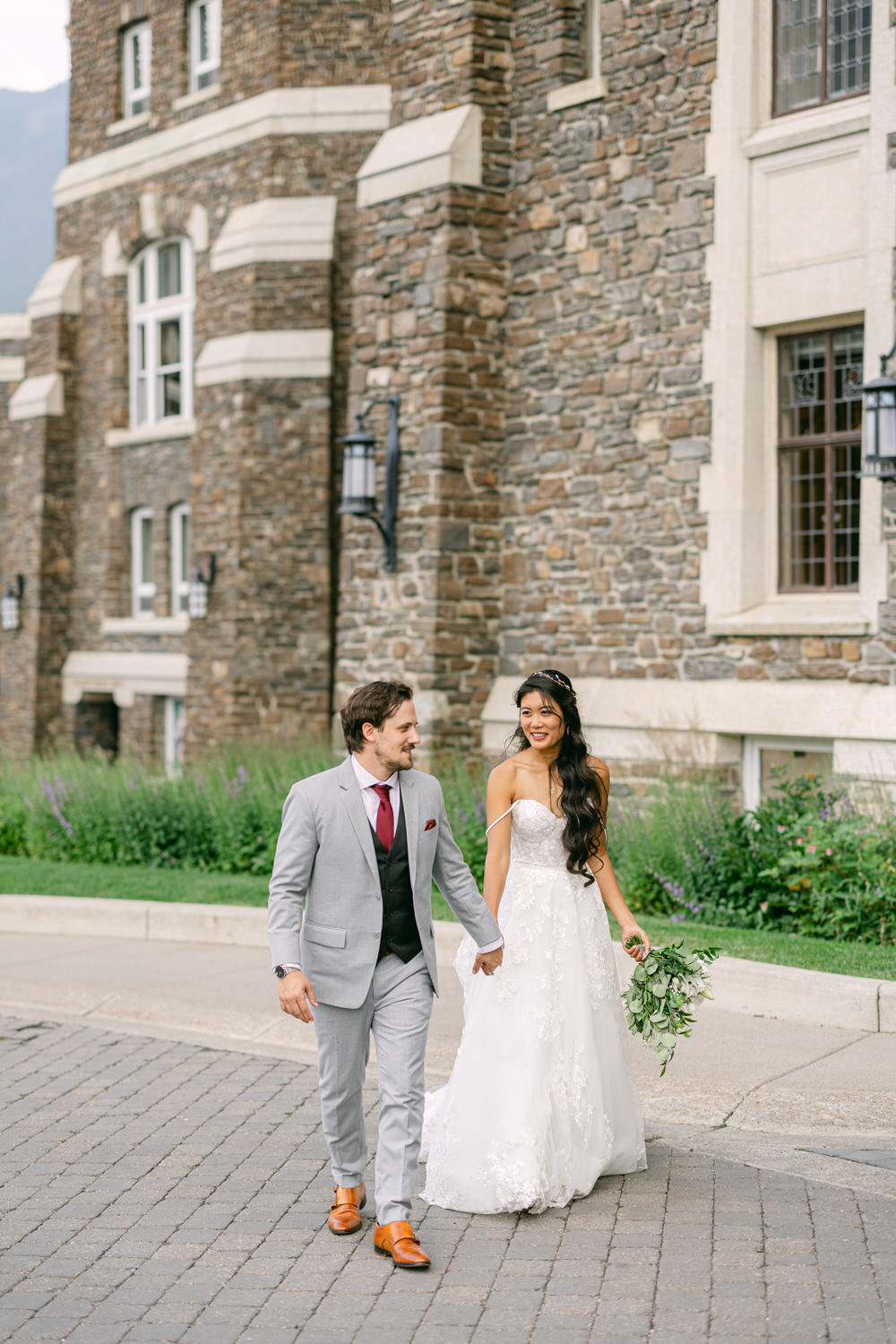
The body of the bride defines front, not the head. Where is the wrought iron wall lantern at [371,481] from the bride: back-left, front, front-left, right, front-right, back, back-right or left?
back

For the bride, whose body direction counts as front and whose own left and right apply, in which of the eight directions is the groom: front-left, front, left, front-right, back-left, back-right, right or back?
front-right

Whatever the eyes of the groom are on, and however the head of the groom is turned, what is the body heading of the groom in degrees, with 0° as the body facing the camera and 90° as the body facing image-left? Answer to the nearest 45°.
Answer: approximately 315°

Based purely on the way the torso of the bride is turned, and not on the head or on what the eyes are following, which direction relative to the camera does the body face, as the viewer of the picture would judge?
toward the camera

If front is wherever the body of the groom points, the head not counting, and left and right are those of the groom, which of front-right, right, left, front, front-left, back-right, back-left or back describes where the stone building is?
back-left

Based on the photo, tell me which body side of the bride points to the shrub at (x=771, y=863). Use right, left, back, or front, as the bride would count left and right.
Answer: back

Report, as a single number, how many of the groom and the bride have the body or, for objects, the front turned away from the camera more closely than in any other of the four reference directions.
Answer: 0

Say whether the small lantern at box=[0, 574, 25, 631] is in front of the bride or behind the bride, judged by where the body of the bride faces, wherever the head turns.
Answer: behind

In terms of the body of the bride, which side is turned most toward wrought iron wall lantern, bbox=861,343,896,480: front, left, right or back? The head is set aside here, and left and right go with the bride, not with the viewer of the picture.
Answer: back

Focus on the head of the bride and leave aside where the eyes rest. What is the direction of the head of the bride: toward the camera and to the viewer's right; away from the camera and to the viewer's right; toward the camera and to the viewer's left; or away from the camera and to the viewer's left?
toward the camera and to the viewer's left
